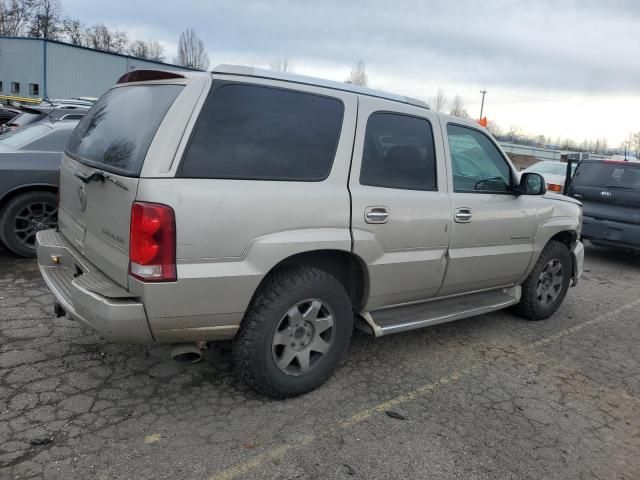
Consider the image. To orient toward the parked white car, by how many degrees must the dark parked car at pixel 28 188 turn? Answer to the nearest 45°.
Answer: approximately 45° to its right

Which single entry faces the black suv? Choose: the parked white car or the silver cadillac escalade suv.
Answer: the silver cadillac escalade suv

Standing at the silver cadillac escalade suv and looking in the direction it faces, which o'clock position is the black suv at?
The black suv is roughly at 12 o'clock from the silver cadillac escalade suv.

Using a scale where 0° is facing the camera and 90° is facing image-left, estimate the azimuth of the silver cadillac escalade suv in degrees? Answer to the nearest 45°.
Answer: approximately 225°

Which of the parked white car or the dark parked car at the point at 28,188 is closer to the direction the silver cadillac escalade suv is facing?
the parked white car

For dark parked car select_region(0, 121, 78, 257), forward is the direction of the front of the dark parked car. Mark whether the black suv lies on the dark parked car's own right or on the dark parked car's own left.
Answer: on the dark parked car's own right

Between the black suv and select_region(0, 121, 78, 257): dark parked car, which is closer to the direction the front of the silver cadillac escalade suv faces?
the black suv

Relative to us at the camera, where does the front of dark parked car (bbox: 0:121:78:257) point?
facing away from the viewer and to the right of the viewer

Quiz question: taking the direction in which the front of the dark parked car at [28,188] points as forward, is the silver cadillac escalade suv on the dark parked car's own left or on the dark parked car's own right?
on the dark parked car's own right
